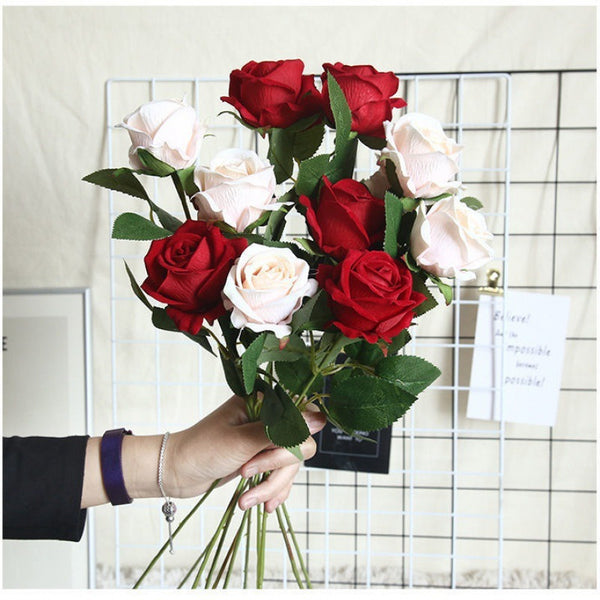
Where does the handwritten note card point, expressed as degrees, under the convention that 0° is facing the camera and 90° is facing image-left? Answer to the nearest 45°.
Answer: approximately 0°
